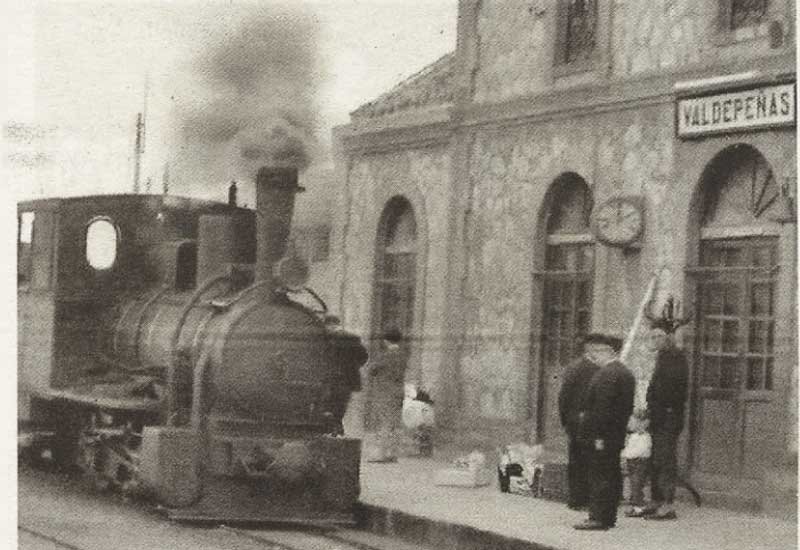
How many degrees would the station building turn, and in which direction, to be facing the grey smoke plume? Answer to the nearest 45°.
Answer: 0° — it already faces it

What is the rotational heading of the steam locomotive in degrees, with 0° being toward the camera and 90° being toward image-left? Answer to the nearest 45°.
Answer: approximately 315°

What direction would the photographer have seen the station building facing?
facing the viewer and to the left of the viewer

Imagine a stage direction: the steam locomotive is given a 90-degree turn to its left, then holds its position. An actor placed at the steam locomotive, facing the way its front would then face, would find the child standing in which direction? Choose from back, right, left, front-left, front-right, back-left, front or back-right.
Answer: front-right

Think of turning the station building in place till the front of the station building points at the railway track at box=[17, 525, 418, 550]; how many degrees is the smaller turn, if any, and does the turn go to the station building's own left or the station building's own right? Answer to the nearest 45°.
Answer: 0° — it already faces it

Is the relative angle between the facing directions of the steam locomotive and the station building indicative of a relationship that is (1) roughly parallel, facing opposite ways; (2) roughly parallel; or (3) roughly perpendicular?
roughly perpendicular

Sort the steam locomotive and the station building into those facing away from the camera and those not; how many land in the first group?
0

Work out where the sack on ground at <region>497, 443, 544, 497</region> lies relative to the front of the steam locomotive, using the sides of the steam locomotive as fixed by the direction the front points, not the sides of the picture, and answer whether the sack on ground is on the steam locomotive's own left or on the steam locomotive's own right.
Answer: on the steam locomotive's own left

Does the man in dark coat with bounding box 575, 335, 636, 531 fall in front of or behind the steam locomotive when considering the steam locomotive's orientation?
in front
